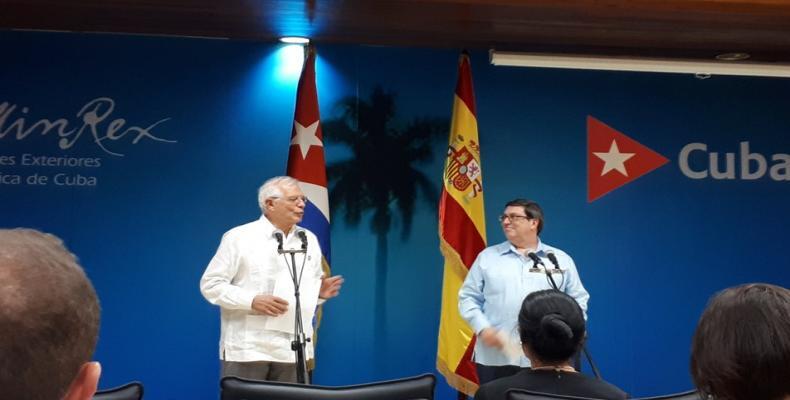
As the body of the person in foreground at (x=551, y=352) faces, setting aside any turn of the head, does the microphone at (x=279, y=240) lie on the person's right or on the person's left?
on the person's left

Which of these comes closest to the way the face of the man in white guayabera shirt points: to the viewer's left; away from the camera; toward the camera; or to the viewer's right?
to the viewer's right

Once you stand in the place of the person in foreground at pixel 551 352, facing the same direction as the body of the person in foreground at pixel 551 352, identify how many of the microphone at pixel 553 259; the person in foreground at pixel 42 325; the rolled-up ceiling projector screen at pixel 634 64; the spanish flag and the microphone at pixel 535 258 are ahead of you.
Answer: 4

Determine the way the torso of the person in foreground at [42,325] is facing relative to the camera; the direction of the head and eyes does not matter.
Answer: away from the camera

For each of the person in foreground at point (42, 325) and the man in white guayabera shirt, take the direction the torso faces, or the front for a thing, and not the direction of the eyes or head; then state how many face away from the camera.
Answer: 1

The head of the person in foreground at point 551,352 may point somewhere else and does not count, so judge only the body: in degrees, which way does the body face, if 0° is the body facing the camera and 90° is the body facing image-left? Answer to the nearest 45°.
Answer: approximately 180°

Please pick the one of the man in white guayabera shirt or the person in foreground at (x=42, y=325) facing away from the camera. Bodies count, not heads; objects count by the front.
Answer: the person in foreground

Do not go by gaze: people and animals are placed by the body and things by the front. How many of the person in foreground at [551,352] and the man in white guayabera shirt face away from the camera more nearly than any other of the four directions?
1

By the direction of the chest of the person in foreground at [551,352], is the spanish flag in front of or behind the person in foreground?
in front

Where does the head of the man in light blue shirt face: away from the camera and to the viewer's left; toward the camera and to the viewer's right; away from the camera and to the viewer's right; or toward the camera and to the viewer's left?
toward the camera and to the viewer's left

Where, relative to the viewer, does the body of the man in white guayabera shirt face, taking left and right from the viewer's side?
facing the viewer and to the right of the viewer

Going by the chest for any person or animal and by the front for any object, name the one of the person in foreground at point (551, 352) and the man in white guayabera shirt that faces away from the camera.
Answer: the person in foreground
